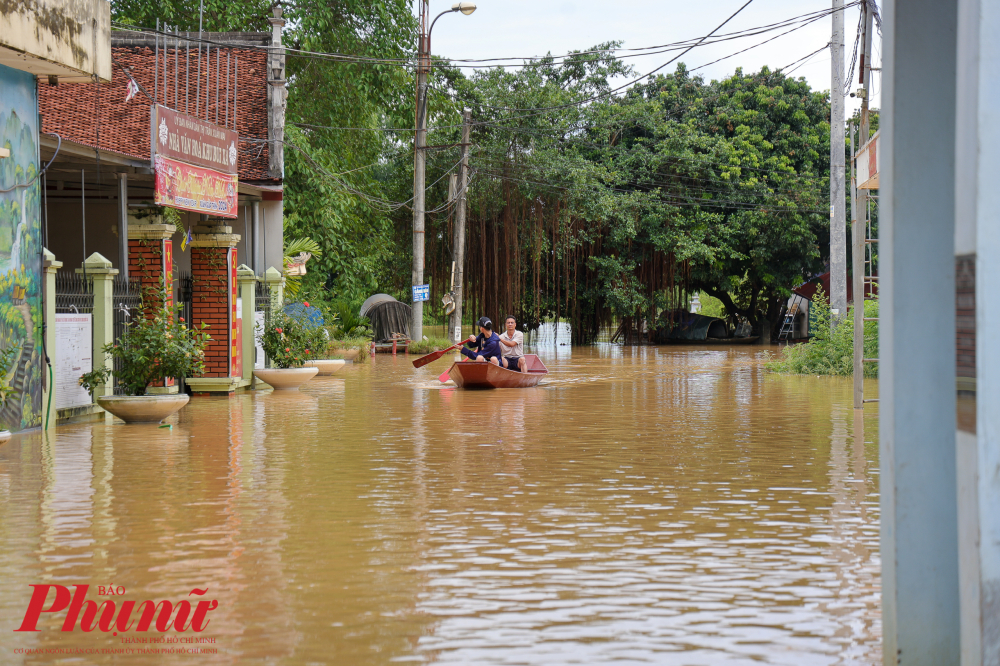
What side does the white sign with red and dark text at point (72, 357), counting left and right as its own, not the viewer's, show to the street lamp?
left

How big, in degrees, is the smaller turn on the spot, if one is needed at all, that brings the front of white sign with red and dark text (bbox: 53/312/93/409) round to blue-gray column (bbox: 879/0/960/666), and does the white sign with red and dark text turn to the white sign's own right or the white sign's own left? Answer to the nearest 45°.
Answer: approximately 45° to the white sign's own right

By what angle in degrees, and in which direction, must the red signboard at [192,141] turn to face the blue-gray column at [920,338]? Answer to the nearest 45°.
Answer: approximately 45° to its right

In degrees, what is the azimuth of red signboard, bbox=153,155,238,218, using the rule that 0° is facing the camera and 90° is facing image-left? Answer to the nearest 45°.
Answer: approximately 315°

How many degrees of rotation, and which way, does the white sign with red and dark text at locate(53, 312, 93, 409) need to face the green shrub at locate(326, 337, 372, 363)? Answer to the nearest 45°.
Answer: approximately 90° to its left

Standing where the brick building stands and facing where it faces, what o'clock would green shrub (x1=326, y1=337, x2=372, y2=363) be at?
The green shrub is roughly at 9 o'clock from the brick building.

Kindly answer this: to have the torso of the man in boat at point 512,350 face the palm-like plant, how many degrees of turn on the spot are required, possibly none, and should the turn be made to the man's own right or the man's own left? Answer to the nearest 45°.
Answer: approximately 135° to the man's own right
